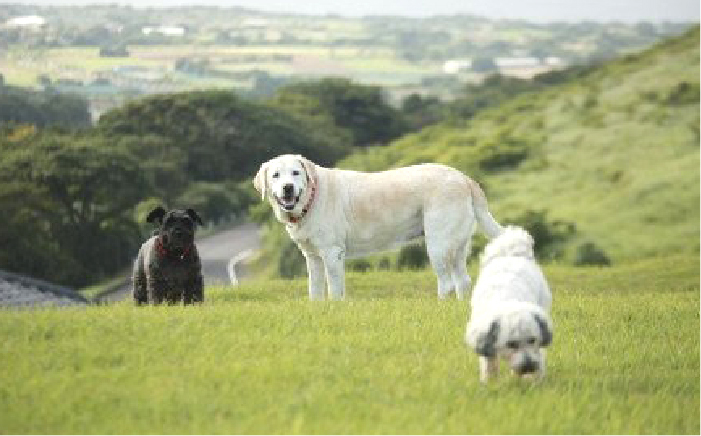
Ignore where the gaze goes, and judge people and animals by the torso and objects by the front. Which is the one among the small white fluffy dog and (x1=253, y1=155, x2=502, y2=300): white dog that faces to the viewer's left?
the white dog

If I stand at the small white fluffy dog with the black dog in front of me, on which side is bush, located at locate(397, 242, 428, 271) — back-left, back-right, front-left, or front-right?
front-right

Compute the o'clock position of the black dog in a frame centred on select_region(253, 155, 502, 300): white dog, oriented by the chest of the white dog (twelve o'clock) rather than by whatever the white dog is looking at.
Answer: The black dog is roughly at 11 o'clock from the white dog.

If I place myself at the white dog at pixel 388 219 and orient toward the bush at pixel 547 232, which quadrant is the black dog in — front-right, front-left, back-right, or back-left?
back-left

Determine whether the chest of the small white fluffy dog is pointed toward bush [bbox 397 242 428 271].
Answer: no

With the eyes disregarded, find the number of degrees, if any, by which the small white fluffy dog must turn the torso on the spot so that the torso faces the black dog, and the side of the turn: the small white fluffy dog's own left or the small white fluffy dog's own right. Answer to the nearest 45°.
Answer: approximately 135° to the small white fluffy dog's own right

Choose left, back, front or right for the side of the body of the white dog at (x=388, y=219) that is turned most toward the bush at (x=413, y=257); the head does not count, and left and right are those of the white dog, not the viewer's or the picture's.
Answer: right

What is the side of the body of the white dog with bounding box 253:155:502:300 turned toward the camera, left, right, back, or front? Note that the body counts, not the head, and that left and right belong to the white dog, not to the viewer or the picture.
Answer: left

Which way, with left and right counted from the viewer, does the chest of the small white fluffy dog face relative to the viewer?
facing the viewer

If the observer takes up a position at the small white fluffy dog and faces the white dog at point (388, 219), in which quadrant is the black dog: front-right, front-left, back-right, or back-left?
front-left

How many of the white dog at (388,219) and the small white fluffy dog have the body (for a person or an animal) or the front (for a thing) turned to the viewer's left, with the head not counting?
1

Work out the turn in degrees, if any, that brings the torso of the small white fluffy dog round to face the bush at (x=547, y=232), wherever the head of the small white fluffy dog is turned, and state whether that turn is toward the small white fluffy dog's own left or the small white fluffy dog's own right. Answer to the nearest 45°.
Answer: approximately 180°

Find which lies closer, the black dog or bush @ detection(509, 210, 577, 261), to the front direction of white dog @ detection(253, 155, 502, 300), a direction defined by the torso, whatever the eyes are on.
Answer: the black dog

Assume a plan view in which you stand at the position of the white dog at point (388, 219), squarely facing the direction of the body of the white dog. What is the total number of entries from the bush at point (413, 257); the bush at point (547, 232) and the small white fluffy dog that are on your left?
1

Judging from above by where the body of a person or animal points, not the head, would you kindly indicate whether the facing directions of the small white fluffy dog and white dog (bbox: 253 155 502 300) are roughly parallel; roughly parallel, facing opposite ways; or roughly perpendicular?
roughly perpendicular
